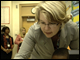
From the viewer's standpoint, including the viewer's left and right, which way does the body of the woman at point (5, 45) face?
facing the viewer and to the right of the viewer
